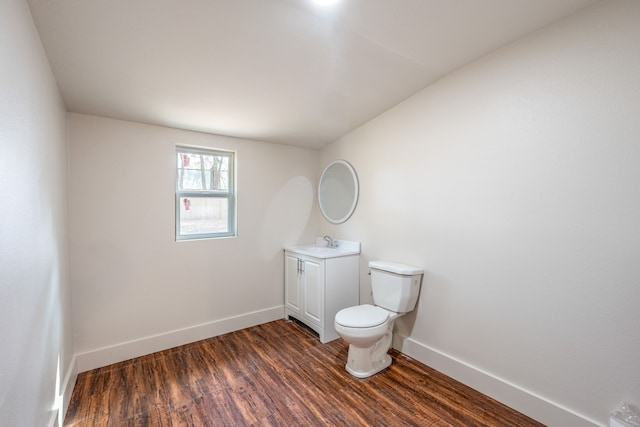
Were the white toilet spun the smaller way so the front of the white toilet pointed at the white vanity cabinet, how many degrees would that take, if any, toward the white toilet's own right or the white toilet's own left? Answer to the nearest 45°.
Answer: approximately 90° to the white toilet's own right

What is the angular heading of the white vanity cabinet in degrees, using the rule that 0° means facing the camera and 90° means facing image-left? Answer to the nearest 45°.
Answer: approximately 45°
